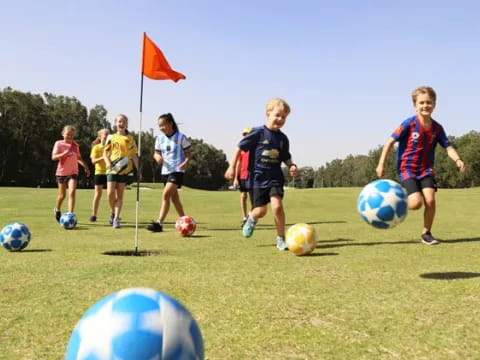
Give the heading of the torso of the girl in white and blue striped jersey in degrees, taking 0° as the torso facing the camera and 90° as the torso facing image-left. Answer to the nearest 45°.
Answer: approximately 45°

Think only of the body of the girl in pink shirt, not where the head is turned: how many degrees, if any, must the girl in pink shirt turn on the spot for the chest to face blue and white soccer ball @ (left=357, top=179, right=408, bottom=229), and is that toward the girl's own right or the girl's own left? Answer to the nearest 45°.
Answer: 0° — they already face it

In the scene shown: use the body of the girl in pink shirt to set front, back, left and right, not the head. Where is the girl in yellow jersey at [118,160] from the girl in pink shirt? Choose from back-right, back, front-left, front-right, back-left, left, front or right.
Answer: front-left

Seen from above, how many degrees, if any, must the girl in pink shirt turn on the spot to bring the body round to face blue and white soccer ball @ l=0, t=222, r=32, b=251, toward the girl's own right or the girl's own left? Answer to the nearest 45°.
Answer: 0° — they already face it

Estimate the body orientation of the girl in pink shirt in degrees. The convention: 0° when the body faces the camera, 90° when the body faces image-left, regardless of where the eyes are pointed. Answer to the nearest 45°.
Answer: approximately 0°

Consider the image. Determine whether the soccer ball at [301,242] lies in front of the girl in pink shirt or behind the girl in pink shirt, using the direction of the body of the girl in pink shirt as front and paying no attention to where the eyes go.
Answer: in front

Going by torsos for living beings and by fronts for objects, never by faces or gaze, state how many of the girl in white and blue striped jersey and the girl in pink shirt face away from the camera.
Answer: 0

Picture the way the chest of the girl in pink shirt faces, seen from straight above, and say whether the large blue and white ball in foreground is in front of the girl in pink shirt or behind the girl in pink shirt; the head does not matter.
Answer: in front

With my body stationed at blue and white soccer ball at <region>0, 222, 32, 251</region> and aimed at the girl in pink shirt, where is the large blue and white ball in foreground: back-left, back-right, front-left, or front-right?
back-right

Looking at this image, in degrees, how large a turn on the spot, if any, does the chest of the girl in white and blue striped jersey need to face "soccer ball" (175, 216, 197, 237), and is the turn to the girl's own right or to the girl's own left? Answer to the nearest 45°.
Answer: approximately 45° to the girl's own left

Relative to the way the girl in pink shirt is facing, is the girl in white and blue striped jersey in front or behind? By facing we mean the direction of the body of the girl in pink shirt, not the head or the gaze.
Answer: in front
